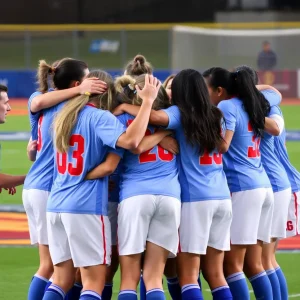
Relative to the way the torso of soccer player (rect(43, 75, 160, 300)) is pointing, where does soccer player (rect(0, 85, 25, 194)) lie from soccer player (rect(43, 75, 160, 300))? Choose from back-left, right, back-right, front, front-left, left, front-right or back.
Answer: left

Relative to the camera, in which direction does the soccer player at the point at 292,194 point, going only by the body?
to the viewer's left

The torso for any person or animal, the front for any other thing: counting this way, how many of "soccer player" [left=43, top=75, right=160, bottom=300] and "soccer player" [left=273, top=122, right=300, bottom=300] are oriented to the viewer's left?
1

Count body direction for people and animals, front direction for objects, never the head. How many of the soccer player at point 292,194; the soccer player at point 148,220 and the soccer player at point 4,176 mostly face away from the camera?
1

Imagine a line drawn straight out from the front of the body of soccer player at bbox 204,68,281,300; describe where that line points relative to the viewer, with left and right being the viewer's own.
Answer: facing away from the viewer and to the left of the viewer

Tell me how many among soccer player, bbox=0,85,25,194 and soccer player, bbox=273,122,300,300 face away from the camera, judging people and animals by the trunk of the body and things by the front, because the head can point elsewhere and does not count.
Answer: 0

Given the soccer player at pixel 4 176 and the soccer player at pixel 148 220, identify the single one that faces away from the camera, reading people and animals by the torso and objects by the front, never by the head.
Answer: the soccer player at pixel 148 220

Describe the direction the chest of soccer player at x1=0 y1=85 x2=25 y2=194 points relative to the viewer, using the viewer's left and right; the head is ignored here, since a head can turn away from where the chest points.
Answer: facing to the right of the viewer

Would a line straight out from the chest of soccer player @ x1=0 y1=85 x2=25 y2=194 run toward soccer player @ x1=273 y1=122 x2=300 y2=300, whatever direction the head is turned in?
yes

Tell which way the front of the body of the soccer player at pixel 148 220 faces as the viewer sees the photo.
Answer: away from the camera

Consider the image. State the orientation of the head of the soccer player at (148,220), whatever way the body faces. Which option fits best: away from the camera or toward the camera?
away from the camera

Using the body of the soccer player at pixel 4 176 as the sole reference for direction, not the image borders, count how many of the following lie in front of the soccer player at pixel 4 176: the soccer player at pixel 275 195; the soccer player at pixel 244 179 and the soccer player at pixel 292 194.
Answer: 3

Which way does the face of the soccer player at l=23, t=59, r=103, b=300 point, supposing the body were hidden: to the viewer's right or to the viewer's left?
to the viewer's right

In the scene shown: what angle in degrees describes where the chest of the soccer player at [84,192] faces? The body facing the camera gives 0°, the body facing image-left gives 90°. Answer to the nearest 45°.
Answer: approximately 225°

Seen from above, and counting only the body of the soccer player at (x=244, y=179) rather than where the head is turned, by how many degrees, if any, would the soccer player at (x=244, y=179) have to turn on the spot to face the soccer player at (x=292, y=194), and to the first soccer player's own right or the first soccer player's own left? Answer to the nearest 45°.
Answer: approximately 90° to the first soccer player's own right
